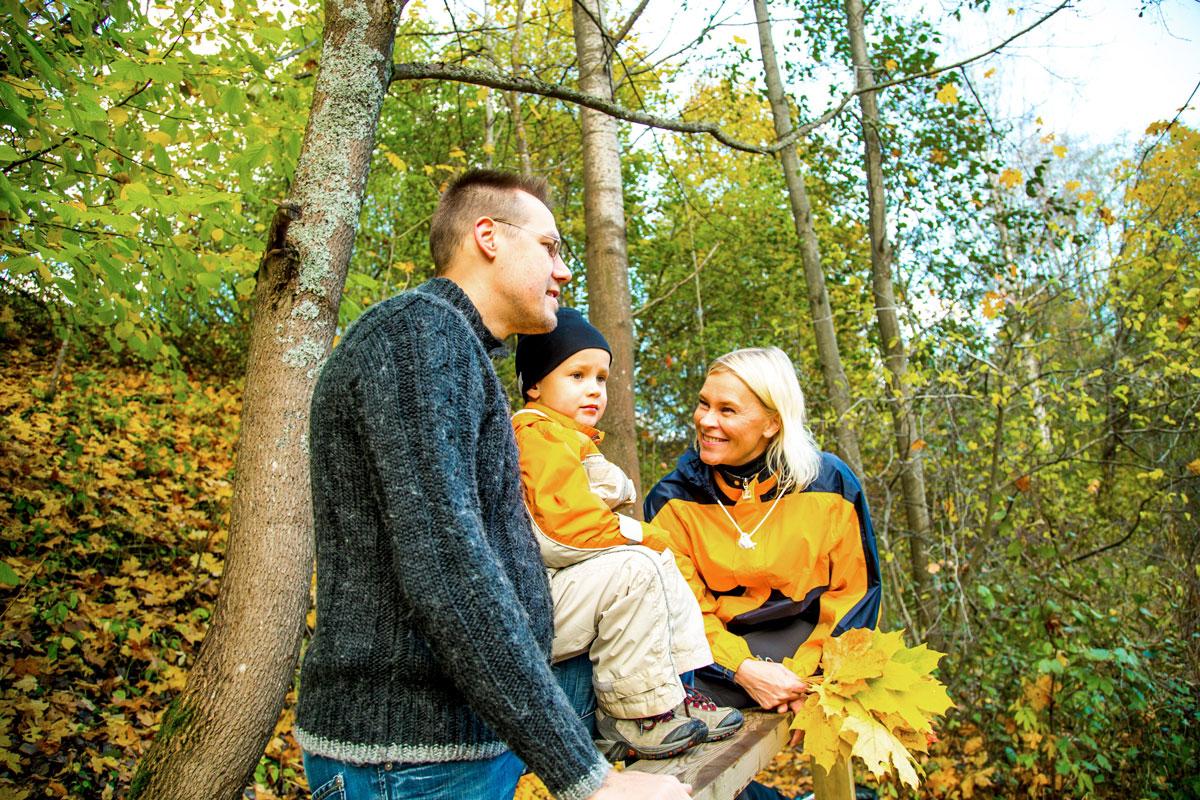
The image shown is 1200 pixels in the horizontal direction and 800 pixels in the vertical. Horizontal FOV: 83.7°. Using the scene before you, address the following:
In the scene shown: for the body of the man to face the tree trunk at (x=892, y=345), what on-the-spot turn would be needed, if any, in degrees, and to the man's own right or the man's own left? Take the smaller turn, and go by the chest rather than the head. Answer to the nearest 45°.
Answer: approximately 45° to the man's own left

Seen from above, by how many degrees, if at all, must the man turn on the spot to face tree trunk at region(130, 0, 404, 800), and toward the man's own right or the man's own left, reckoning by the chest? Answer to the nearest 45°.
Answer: approximately 135° to the man's own left

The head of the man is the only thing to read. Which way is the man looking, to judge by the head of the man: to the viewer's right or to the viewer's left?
to the viewer's right

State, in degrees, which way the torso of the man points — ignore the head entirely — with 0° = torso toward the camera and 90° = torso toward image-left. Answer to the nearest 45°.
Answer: approximately 270°

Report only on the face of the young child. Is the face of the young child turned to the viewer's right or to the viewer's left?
to the viewer's right

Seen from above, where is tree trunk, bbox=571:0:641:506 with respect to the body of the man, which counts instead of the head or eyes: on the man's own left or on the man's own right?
on the man's own left
